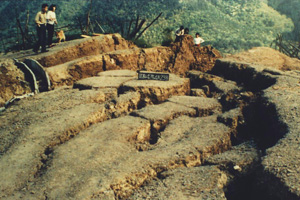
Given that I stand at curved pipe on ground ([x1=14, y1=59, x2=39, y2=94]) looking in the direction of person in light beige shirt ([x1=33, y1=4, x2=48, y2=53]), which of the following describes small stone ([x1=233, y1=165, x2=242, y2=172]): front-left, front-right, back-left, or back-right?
back-right

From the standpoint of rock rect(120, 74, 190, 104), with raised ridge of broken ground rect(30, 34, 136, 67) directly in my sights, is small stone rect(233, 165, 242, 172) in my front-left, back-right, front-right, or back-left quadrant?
back-left

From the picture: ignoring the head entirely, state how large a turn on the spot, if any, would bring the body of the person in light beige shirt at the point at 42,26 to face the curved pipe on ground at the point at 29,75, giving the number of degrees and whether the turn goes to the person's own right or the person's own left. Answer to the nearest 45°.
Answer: approximately 45° to the person's own right

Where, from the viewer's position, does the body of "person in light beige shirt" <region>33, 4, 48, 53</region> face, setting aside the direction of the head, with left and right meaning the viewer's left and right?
facing the viewer and to the right of the viewer

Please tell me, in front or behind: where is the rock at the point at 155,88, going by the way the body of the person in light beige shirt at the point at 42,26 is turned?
in front

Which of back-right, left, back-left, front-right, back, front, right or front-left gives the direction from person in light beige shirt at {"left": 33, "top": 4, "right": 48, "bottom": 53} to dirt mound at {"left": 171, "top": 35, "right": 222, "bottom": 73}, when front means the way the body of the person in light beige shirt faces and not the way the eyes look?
front-left

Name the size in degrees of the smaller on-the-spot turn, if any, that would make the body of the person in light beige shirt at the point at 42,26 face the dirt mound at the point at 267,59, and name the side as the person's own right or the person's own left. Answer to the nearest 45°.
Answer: approximately 45° to the person's own left
